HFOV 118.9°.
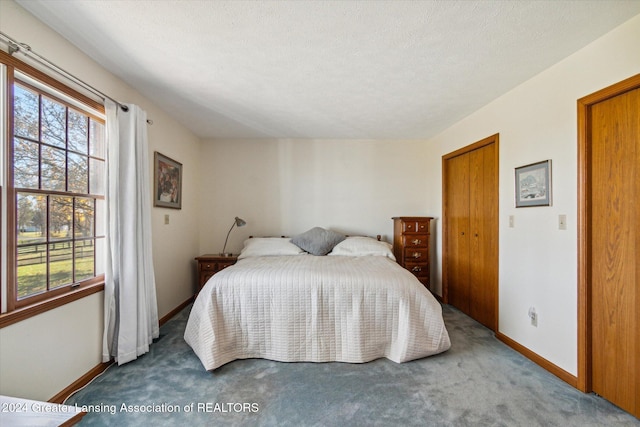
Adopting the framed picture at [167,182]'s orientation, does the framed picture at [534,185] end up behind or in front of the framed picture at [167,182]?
in front

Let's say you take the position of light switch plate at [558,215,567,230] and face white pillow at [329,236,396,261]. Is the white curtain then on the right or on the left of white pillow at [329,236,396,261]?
left

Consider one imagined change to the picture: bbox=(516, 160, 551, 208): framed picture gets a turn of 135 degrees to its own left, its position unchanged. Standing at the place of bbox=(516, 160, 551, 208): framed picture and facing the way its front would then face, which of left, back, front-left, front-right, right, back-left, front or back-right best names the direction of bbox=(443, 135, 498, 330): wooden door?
back-left

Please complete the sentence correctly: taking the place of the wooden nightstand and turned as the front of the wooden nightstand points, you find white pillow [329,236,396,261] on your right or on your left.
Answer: on your left

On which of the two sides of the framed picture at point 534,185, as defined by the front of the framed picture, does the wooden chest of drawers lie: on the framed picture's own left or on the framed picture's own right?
on the framed picture's own right

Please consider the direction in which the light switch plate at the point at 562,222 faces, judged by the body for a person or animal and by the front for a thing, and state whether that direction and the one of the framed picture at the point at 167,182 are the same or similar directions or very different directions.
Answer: very different directions

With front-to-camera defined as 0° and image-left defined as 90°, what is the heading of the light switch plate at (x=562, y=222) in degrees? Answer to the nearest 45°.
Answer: approximately 45°

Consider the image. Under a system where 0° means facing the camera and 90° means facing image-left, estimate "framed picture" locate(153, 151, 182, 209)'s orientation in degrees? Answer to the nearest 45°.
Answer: approximately 315°
